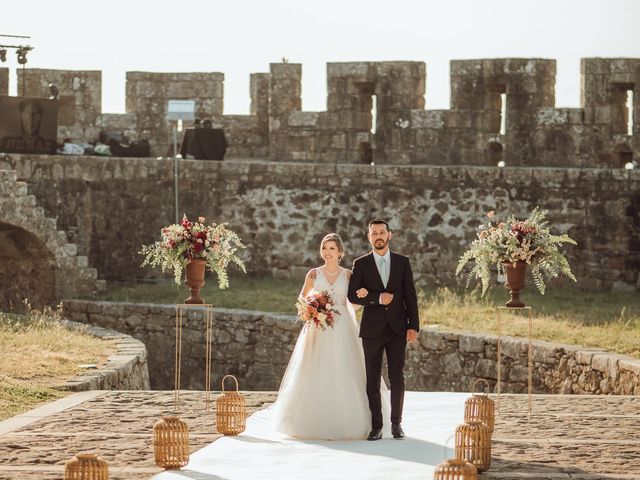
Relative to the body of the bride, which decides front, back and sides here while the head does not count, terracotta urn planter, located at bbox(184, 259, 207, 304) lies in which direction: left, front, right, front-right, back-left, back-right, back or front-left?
back-right

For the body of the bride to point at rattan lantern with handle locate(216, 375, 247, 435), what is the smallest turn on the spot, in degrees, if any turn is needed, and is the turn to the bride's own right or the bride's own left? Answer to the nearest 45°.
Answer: approximately 90° to the bride's own right

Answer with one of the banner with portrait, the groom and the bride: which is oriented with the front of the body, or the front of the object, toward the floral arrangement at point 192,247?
the banner with portrait

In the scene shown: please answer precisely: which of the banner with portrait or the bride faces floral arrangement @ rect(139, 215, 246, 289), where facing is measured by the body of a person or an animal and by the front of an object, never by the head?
the banner with portrait

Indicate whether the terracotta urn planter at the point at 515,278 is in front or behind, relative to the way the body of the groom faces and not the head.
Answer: behind
